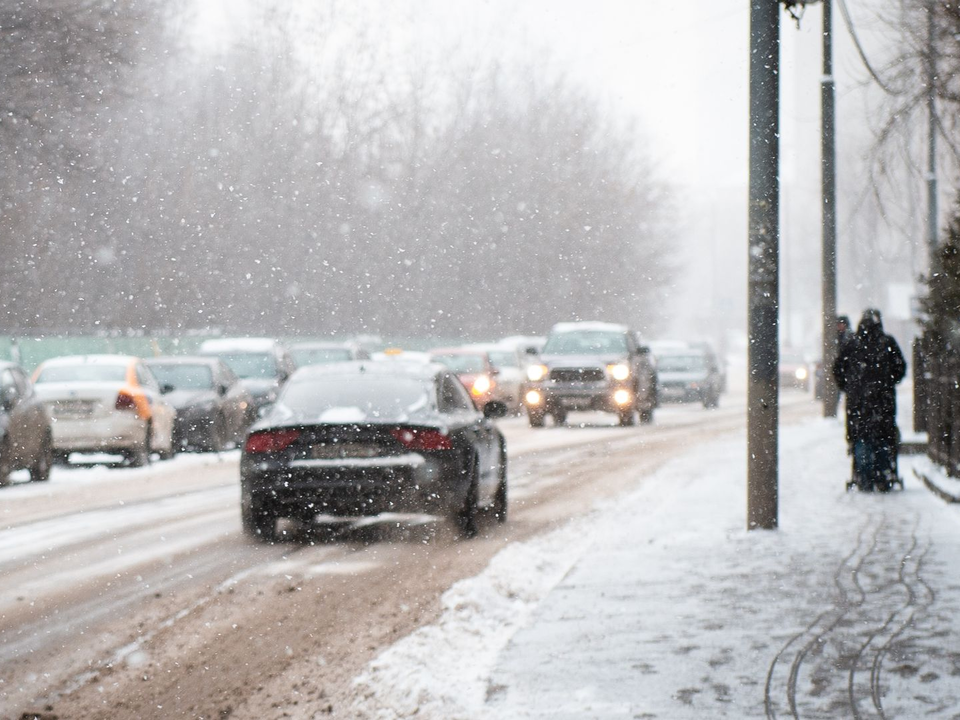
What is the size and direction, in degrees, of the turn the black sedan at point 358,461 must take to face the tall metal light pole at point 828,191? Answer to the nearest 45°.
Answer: approximately 45° to its right

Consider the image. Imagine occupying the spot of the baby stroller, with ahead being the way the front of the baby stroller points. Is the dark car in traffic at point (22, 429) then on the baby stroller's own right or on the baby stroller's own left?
on the baby stroller's own left

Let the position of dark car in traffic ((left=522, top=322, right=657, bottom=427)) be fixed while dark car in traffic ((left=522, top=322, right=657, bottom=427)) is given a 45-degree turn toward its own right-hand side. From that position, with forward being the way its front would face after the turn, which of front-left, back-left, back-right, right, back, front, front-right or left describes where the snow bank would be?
front-left

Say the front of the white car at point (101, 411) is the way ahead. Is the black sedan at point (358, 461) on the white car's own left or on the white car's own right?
on the white car's own right

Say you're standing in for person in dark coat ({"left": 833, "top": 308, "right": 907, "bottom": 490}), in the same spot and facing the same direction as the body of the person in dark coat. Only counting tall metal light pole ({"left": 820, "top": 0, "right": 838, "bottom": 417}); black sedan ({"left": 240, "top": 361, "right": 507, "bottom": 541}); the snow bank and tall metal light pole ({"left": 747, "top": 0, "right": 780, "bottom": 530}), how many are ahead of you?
1

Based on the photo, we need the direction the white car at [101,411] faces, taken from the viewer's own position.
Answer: facing away from the viewer and to the right of the viewer

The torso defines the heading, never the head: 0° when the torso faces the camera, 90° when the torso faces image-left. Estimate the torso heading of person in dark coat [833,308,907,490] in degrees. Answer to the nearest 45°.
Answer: approximately 180°

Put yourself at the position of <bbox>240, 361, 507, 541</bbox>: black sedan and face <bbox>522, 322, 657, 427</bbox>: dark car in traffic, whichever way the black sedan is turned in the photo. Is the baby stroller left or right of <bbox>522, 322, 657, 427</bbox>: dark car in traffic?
right

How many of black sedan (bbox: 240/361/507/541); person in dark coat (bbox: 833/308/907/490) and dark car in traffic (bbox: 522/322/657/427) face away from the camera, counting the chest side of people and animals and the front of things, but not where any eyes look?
2

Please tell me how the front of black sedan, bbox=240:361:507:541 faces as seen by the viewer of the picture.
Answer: facing away from the viewer

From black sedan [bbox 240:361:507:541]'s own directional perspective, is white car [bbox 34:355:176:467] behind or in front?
in front

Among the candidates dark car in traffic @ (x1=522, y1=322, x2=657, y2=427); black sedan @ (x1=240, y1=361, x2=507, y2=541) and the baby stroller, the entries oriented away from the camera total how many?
2

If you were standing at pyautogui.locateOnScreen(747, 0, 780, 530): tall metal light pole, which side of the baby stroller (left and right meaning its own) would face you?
back

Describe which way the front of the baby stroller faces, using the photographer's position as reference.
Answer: facing away from the viewer
